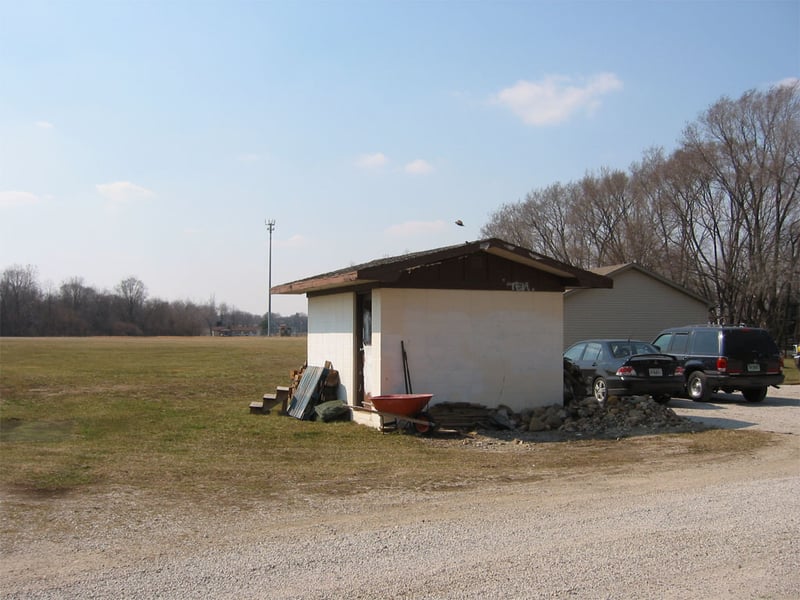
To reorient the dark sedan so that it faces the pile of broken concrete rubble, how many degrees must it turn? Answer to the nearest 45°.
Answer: approximately 135° to its left

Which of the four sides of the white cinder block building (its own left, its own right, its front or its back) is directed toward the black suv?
back

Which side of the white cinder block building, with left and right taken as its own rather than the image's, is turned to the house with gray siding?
back

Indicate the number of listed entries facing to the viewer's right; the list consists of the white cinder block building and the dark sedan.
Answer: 0

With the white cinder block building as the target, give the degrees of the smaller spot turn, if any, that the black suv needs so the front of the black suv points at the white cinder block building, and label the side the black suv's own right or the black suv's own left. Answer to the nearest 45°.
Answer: approximately 90° to the black suv's own left

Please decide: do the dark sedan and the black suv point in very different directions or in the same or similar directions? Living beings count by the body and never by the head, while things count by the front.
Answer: same or similar directions

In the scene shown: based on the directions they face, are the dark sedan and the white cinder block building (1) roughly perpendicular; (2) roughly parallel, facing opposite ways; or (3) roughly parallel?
roughly perpendicular

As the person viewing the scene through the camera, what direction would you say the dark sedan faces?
facing away from the viewer and to the left of the viewer

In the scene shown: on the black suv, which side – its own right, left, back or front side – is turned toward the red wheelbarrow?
left

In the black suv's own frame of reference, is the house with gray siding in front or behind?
in front

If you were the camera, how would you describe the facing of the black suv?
facing away from the viewer and to the left of the viewer

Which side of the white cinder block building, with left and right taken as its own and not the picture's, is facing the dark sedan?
back
